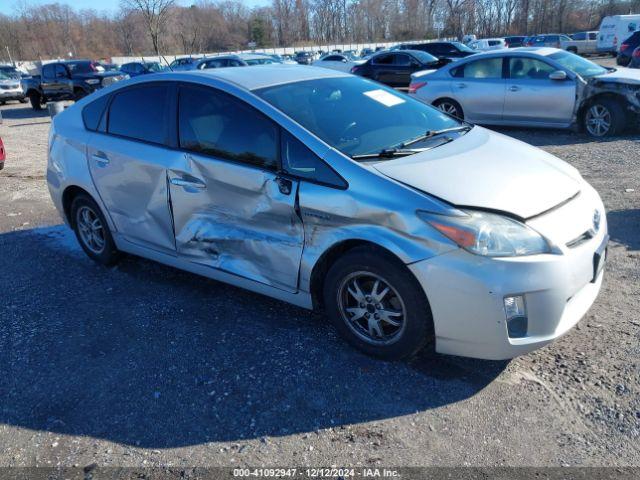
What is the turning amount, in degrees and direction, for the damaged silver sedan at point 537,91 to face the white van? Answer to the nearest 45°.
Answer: approximately 90° to its left

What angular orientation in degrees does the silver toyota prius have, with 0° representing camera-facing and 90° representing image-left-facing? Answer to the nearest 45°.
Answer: approximately 315°

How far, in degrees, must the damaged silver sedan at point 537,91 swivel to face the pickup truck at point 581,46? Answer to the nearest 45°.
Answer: approximately 90° to its left

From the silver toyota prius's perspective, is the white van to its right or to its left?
on its left

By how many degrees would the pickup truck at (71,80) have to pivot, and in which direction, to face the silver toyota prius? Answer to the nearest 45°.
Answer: approximately 45° to its right

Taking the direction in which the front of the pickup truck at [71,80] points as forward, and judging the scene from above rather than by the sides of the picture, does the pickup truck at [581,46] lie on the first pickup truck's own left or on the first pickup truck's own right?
on the first pickup truck's own left

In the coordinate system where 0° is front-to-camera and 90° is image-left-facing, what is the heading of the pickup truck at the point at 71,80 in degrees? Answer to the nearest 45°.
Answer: approximately 315°

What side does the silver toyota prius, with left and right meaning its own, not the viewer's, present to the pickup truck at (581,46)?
left

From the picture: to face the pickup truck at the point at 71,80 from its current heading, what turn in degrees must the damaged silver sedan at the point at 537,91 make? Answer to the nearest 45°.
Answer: approximately 180°

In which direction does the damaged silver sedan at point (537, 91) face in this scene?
to the viewer's right

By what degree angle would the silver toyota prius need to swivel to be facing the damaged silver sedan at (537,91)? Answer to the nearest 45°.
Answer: approximately 90° to its left
